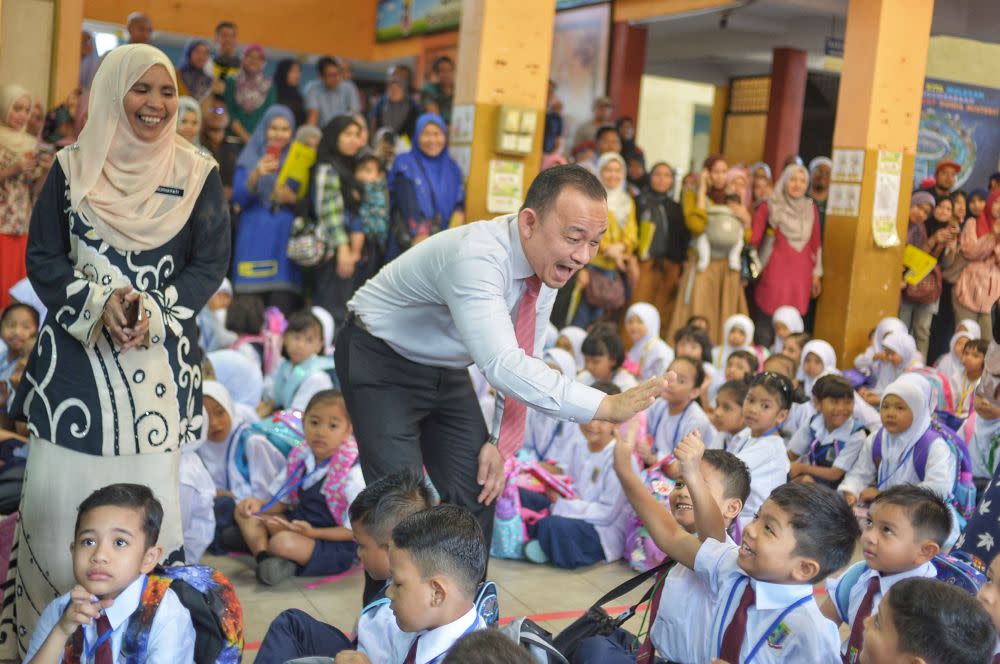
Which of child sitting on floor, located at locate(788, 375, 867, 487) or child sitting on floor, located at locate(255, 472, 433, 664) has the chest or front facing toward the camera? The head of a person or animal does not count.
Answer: child sitting on floor, located at locate(788, 375, 867, 487)

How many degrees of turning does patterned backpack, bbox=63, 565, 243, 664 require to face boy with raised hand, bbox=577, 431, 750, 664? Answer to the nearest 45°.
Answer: approximately 45° to its right

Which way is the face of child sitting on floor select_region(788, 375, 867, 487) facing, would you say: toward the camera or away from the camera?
toward the camera

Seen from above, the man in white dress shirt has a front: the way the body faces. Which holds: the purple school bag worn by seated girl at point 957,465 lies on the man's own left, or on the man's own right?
on the man's own left

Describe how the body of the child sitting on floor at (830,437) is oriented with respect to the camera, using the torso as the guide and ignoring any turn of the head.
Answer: toward the camera

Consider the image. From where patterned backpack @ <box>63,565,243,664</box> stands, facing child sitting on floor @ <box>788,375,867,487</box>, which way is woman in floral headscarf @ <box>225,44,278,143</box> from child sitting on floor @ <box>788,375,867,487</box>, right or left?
left

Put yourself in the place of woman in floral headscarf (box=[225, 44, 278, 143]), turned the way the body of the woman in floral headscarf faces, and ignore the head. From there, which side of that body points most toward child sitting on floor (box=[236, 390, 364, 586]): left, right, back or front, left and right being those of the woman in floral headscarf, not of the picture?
front

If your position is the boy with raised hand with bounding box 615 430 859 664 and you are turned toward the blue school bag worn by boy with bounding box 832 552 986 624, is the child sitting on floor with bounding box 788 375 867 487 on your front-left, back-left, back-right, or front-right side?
front-left

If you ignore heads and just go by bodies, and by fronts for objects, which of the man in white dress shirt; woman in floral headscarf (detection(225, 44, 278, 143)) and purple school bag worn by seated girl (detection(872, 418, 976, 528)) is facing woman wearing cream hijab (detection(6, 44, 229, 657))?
the woman in floral headscarf

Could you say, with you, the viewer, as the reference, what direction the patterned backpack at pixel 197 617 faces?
facing away from the viewer and to the right of the viewer

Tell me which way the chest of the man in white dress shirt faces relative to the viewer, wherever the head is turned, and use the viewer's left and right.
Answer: facing the viewer and to the right of the viewer

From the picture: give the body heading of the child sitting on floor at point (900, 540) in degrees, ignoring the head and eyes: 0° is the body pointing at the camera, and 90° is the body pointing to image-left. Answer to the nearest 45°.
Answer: approximately 45°

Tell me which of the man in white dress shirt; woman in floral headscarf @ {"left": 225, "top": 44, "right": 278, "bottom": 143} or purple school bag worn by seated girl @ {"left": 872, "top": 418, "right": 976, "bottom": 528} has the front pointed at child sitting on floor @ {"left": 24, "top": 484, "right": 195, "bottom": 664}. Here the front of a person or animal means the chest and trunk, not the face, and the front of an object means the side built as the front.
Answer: the woman in floral headscarf

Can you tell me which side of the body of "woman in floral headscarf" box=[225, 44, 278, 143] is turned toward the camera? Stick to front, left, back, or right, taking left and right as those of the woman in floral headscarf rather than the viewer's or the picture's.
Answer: front

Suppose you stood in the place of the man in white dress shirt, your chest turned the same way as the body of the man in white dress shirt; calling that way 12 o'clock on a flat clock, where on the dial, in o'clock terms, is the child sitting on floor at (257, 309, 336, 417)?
The child sitting on floor is roughly at 7 o'clock from the man in white dress shirt.
